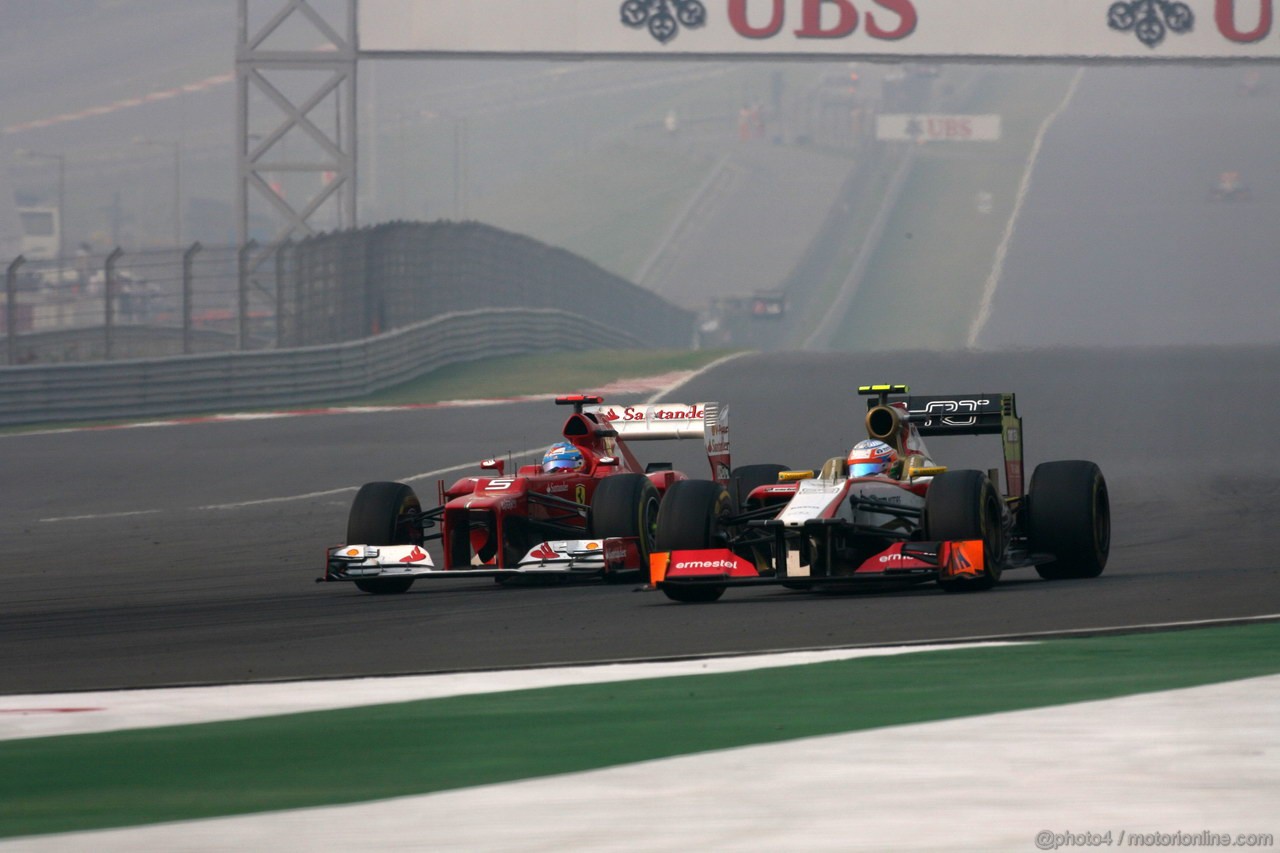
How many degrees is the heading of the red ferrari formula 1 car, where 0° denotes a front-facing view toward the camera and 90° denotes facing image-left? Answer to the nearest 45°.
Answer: approximately 45°

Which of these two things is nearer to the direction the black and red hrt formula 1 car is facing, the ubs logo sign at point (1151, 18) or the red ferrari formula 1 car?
the red ferrari formula 1 car

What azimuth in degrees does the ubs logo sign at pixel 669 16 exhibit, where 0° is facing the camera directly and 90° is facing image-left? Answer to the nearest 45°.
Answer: approximately 0°

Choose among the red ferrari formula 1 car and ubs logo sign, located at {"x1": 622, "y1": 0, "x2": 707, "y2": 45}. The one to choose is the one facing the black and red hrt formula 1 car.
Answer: the ubs logo sign

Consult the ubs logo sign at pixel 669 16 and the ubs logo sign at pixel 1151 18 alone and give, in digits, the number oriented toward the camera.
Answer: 2

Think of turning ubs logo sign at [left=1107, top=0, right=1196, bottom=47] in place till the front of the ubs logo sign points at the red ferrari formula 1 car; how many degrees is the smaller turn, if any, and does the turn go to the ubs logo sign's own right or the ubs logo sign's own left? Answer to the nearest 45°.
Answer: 0° — it already faces it

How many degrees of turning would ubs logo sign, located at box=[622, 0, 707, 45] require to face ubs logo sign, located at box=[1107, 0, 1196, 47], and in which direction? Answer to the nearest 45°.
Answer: approximately 90° to its left

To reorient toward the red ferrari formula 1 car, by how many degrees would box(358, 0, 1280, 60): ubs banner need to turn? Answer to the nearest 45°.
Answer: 0° — it already faces it

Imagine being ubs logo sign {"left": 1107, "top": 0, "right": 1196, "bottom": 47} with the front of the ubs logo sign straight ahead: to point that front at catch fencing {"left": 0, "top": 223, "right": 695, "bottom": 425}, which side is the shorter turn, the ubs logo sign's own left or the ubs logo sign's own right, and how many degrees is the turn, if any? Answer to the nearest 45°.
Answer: approximately 45° to the ubs logo sign's own right

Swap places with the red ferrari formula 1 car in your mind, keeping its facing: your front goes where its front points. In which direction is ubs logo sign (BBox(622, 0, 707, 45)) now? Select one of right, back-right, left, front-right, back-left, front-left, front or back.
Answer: back-right

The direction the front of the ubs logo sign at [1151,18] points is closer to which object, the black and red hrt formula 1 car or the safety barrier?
the black and red hrt formula 1 car

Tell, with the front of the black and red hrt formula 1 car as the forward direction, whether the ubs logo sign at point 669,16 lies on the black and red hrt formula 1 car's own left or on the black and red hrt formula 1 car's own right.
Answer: on the black and red hrt formula 1 car's own right

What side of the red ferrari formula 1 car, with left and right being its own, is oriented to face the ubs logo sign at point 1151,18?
back

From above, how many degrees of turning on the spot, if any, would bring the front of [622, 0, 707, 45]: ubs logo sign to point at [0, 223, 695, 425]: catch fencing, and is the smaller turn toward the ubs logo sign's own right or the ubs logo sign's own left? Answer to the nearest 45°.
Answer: approximately 45° to the ubs logo sign's own right

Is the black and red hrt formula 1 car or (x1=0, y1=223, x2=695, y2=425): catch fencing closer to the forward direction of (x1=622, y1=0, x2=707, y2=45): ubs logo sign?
the black and red hrt formula 1 car
